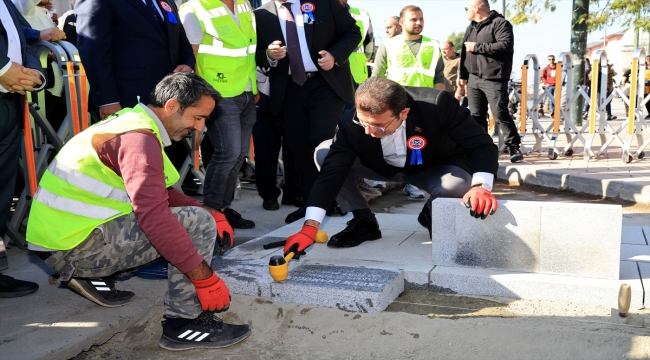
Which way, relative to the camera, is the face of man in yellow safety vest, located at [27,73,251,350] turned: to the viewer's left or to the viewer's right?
to the viewer's right

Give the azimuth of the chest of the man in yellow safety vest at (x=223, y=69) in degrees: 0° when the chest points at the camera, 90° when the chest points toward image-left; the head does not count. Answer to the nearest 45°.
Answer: approximately 315°

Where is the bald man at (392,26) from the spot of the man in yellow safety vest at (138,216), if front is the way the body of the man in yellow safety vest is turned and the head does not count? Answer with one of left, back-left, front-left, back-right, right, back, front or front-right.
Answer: front-left

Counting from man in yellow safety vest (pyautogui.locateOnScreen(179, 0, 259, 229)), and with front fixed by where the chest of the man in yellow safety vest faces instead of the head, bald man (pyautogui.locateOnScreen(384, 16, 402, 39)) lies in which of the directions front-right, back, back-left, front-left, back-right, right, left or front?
left

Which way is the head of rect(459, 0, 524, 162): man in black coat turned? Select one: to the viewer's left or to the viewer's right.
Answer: to the viewer's left

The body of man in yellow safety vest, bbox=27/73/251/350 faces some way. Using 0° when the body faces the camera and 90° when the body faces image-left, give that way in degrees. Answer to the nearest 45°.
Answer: approximately 270°

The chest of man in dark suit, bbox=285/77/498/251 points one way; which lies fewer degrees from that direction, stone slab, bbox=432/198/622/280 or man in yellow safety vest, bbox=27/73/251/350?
the man in yellow safety vest
